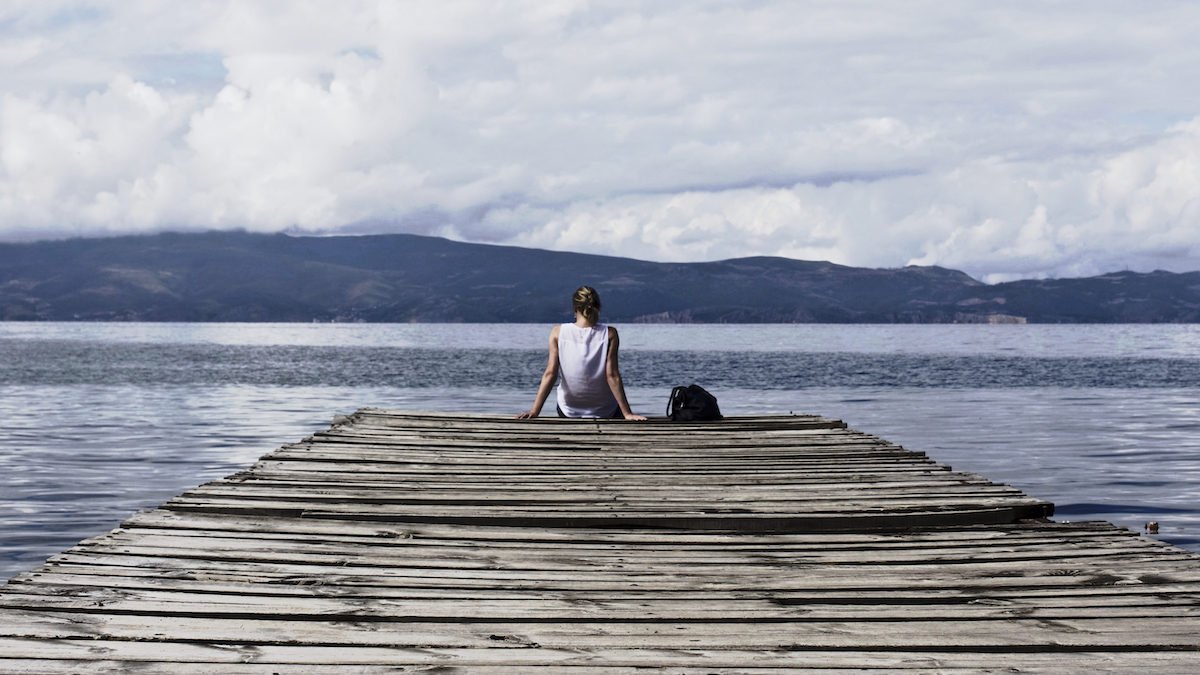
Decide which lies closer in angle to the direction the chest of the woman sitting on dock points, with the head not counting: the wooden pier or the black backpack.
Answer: the black backpack

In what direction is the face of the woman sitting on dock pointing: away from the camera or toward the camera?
away from the camera

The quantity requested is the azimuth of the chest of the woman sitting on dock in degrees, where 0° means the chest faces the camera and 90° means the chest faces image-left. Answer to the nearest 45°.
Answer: approximately 180°

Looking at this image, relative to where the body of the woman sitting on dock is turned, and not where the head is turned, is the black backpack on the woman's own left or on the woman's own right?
on the woman's own right
